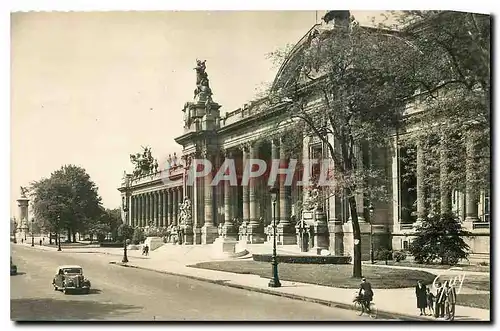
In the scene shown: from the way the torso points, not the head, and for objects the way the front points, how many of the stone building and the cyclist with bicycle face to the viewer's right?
0

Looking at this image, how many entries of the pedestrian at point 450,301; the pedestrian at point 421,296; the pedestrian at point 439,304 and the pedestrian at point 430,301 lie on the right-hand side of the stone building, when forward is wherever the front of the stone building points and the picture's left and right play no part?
0

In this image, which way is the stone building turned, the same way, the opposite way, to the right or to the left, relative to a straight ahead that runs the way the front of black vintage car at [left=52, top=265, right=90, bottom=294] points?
to the right

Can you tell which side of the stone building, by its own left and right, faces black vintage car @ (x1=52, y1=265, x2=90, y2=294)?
front

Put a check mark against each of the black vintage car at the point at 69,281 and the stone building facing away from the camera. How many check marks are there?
0

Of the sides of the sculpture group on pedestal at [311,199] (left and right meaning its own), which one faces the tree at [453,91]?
left

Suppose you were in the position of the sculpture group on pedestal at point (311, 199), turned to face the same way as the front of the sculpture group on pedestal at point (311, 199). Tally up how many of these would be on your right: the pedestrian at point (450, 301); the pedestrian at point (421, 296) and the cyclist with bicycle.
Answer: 0

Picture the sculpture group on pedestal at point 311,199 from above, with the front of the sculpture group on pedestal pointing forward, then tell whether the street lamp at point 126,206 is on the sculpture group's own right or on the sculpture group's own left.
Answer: on the sculpture group's own right

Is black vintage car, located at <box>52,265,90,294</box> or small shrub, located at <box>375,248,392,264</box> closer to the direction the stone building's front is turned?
the black vintage car

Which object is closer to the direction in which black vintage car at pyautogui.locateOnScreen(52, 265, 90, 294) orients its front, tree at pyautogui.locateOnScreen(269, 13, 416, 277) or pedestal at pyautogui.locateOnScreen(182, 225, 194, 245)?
the tree

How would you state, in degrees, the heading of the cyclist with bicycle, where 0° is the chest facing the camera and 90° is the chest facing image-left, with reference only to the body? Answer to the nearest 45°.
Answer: approximately 135°
